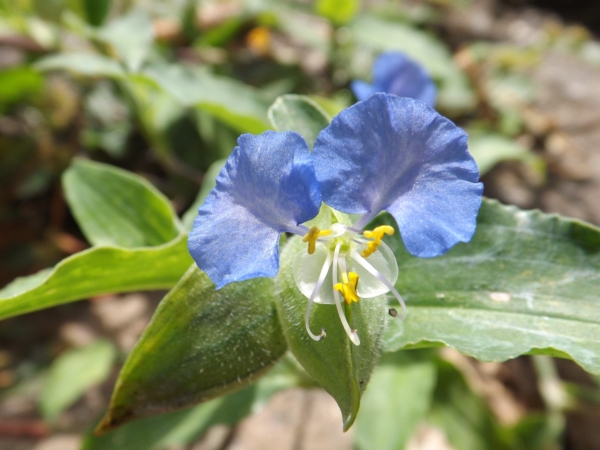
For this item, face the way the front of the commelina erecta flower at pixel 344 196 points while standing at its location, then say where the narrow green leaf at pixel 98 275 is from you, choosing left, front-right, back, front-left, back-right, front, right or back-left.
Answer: right

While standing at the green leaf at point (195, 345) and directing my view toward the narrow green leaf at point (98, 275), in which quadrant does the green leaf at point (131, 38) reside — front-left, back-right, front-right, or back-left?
front-right

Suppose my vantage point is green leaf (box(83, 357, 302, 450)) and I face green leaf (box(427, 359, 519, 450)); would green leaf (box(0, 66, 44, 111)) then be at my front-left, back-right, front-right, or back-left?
back-left

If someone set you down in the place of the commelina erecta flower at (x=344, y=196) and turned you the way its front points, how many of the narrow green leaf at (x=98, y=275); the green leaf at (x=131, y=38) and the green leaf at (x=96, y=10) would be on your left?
0

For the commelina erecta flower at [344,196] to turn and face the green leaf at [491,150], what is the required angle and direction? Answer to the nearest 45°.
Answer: approximately 135° to its left

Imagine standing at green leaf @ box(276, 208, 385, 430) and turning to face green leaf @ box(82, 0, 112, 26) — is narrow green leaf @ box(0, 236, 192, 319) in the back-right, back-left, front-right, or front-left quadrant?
front-left

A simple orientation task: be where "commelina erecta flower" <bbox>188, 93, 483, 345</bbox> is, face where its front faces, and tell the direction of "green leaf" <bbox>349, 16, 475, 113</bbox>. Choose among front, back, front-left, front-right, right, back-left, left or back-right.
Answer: back

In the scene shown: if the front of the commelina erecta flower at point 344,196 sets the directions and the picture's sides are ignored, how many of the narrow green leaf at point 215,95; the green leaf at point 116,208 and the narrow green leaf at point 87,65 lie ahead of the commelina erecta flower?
0

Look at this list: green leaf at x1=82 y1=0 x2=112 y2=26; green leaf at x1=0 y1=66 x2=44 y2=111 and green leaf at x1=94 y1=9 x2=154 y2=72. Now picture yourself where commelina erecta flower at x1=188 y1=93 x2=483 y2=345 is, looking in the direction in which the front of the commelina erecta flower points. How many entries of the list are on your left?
0

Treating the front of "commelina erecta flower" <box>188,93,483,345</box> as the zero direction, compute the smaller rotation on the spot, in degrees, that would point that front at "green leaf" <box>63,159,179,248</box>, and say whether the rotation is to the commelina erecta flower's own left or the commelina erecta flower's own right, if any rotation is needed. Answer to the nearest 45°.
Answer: approximately 135° to the commelina erecta flower's own right

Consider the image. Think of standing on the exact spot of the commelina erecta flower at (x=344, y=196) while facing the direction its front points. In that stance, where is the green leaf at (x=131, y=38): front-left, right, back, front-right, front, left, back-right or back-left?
back-right

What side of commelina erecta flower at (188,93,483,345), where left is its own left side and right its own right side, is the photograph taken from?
front
